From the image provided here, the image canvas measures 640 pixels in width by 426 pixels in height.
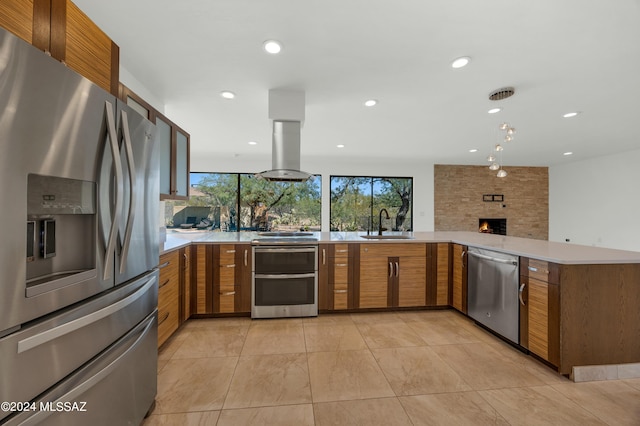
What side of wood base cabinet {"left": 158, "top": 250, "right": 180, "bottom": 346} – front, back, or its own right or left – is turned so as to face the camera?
right

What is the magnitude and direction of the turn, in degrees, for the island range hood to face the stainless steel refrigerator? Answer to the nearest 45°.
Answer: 0° — it already faces it

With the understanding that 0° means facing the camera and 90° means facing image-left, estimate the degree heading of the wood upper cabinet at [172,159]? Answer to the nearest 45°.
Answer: approximately 315°

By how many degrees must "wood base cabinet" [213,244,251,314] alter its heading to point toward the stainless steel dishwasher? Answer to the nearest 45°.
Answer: approximately 45° to its left

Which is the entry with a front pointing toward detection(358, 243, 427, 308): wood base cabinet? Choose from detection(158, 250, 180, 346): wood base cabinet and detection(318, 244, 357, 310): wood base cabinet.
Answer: detection(158, 250, 180, 346): wood base cabinet

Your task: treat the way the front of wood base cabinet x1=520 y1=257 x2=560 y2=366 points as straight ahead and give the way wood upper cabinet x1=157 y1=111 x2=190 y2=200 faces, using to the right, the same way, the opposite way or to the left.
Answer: the opposite way

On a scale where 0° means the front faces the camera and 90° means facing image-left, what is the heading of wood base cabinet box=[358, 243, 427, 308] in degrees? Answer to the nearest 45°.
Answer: approximately 0°

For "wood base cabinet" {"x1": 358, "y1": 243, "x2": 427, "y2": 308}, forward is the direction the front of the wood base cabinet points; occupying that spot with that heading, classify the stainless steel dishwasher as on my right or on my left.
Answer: on my left
